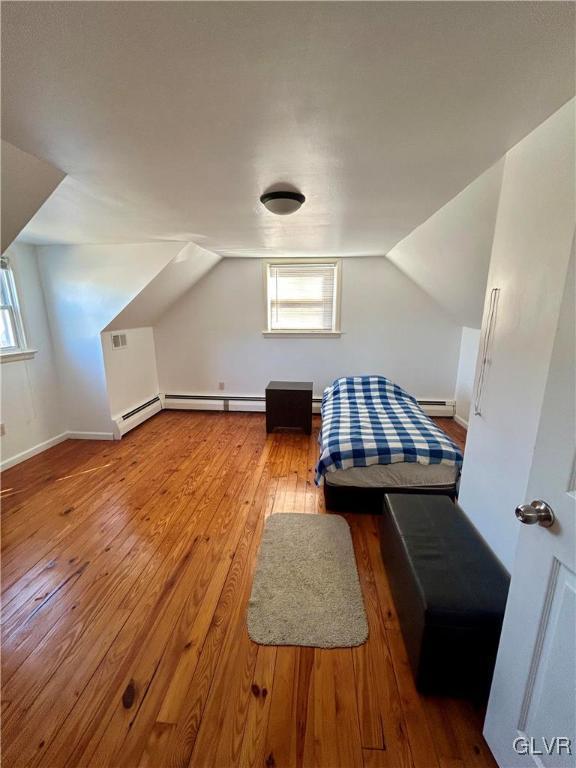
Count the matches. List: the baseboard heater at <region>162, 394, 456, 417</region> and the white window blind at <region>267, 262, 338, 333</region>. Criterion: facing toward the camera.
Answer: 2

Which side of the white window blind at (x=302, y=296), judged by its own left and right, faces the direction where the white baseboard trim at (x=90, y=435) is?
right

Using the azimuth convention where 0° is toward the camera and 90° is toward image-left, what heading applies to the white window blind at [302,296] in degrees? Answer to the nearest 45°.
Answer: approximately 0°

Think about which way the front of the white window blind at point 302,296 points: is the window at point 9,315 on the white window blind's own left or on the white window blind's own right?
on the white window blind's own right

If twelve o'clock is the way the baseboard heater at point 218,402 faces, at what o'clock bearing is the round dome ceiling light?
The round dome ceiling light is roughly at 11 o'clock from the baseboard heater.

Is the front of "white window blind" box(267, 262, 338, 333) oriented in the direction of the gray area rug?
yes

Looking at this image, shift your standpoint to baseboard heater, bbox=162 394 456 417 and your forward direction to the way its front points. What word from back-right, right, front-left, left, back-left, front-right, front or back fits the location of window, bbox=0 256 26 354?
front-right

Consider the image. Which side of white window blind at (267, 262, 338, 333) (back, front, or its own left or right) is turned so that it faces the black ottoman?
front

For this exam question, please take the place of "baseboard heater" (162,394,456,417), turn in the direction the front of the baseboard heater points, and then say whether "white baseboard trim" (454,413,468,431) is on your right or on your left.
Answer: on your left

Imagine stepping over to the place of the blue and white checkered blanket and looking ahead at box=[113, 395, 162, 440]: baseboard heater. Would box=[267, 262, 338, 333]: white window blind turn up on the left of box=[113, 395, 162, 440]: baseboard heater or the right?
right

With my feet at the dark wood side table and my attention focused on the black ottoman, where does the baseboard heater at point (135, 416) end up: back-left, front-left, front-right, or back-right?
back-right

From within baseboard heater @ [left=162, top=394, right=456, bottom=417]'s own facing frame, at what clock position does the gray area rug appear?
The gray area rug is roughly at 11 o'clock from the baseboard heater.

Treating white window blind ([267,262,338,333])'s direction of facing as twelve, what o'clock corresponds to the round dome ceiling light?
The round dome ceiling light is roughly at 12 o'clock from the white window blind.
